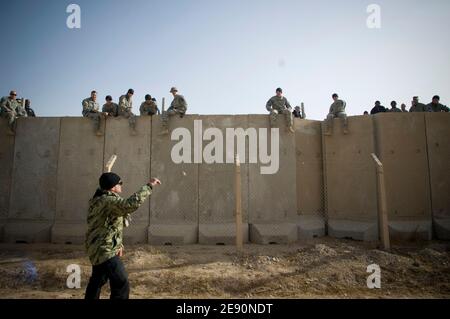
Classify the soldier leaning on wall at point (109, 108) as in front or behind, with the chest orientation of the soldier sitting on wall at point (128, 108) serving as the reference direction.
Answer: behind

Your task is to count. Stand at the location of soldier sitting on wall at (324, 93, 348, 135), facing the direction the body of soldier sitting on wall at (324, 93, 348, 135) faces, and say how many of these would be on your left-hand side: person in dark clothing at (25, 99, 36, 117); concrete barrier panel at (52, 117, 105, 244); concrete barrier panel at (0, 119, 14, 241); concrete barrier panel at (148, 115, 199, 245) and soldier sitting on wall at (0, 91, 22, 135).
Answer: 0

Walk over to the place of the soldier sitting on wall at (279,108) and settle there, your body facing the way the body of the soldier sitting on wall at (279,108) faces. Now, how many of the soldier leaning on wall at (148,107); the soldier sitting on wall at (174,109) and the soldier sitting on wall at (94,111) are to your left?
0

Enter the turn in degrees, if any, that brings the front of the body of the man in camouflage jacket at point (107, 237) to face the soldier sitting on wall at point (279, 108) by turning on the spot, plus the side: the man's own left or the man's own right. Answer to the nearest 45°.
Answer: approximately 45° to the man's own left

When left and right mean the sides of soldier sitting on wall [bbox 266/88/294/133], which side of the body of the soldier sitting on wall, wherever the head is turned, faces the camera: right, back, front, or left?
front

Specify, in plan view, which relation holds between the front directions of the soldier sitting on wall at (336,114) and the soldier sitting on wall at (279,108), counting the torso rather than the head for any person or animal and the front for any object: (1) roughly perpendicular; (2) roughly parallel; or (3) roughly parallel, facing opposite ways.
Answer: roughly parallel

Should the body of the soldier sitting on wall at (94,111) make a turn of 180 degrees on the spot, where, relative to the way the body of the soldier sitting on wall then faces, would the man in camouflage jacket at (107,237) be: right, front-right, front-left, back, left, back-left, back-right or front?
back-left

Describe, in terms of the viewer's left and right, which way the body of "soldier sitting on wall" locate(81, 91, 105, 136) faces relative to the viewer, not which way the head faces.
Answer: facing the viewer and to the right of the viewer

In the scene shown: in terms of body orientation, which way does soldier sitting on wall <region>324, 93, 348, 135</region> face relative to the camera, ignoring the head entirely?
toward the camera

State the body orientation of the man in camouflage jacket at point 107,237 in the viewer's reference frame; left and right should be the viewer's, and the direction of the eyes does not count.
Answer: facing to the right of the viewer
